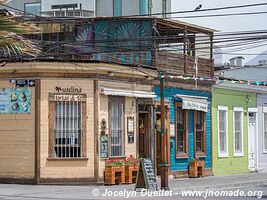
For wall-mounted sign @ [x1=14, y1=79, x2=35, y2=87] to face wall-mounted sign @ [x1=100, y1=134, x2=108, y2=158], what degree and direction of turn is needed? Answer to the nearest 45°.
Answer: approximately 90° to its left

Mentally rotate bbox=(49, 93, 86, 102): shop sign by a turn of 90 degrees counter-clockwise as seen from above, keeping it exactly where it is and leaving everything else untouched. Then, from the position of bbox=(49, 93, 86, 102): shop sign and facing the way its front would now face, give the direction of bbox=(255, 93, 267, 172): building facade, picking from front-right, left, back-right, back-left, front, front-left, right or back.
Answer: front-left

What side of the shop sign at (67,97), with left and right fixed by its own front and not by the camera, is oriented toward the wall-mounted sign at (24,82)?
right

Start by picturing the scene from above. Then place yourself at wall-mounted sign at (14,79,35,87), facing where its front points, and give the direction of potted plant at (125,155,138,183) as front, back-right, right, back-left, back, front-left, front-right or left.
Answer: left

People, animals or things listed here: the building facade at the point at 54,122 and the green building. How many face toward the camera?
2
